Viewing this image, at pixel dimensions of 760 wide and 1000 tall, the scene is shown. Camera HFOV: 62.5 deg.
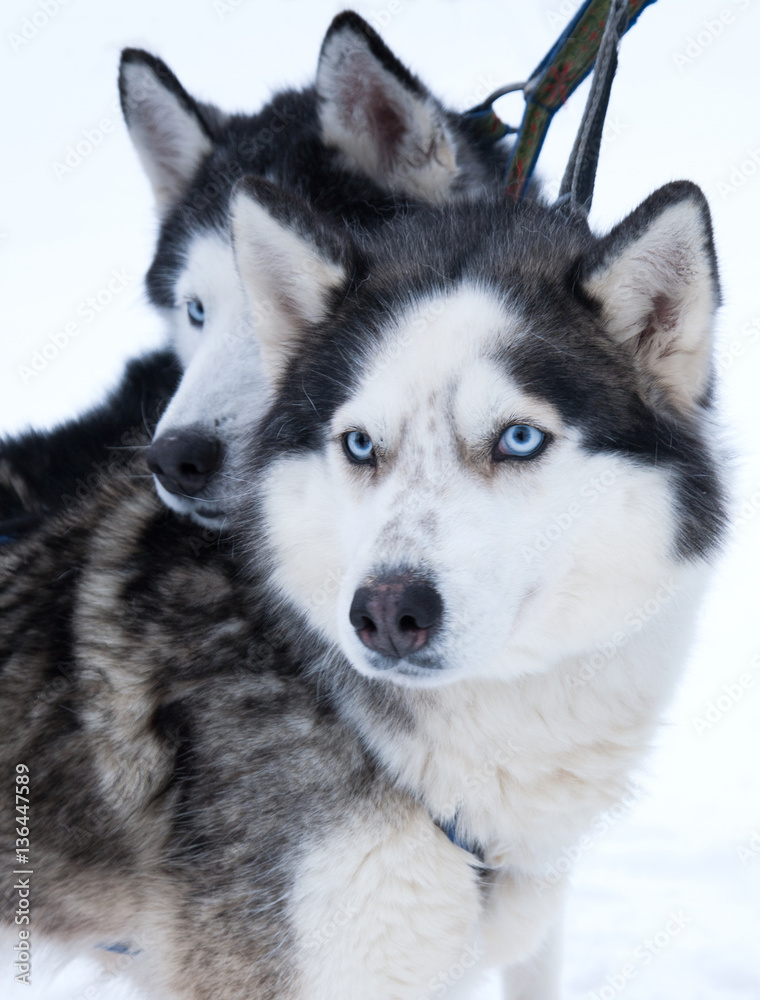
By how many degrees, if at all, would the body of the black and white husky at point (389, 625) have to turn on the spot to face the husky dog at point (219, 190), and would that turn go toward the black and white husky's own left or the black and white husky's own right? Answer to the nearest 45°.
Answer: approximately 180°

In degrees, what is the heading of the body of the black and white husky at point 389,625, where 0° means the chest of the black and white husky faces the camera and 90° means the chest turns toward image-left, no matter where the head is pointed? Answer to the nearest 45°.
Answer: approximately 315°
